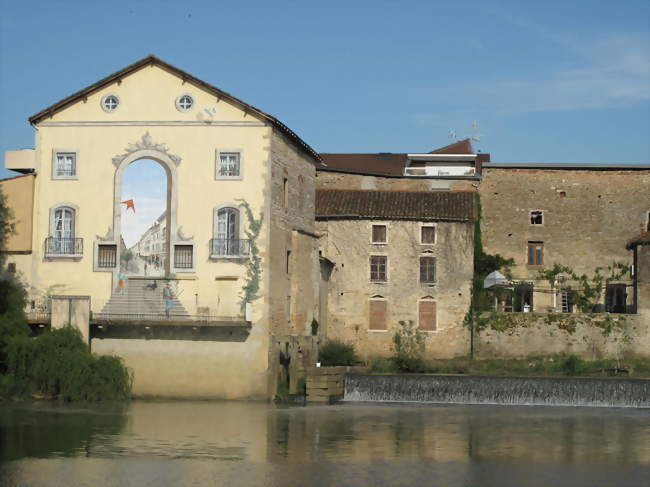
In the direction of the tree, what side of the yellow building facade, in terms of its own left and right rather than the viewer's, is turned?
right

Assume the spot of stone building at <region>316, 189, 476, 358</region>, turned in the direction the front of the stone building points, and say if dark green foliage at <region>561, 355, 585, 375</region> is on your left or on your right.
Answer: on your left

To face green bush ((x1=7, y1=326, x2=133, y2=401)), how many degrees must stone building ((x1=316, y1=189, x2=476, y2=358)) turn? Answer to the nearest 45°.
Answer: approximately 45° to its right

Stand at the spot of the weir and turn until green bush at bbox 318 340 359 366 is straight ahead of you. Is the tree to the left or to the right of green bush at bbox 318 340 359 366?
left

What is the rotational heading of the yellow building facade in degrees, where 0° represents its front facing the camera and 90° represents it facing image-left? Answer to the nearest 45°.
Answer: approximately 0°

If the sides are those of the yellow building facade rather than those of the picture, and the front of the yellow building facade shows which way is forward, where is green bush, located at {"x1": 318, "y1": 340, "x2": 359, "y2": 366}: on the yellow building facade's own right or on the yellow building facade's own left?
on the yellow building facade's own left

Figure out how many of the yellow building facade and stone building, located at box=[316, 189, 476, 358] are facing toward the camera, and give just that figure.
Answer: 2
